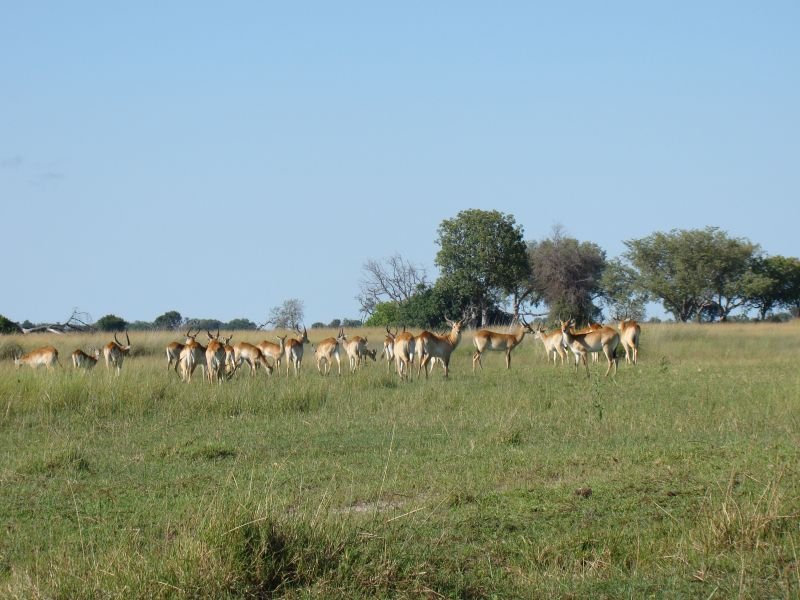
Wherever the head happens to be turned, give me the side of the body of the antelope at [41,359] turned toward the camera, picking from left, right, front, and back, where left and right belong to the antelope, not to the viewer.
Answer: left

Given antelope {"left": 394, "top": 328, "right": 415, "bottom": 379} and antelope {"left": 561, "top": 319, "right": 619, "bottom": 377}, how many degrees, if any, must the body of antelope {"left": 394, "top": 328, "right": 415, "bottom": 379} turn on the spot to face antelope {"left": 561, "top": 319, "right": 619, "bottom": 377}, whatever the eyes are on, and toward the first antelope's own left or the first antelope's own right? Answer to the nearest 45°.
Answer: approximately 90° to the first antelope's own right

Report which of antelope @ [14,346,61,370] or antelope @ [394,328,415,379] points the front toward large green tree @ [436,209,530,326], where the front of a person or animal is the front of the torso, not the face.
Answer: antelope @ [394,328,415,379]

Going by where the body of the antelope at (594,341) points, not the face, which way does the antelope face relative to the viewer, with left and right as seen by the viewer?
facing to the left of the viewer

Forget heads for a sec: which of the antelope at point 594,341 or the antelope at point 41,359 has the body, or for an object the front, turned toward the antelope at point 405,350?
the antelope at point 594,341

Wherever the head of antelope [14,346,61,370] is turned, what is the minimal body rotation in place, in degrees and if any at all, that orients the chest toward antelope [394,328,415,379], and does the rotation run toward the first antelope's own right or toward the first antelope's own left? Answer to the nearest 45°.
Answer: approximately 180°

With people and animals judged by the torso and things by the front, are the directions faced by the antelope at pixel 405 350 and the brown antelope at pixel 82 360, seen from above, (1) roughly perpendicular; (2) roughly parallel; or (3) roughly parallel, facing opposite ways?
roughly perpendicular

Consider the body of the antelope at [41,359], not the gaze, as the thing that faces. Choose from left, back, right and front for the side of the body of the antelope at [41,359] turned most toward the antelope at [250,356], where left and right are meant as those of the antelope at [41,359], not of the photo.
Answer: back

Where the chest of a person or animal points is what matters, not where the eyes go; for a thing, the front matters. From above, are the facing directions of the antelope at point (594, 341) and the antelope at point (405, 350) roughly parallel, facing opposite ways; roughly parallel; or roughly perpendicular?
roughly perpendicular

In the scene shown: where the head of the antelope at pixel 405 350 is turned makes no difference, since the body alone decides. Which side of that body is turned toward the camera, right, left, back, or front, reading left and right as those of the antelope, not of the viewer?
back
